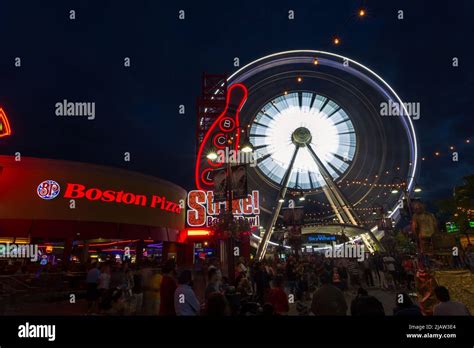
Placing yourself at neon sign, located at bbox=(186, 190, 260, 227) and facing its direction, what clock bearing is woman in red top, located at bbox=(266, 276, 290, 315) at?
The woman in red top is roughly at 12 o'clock from the neon sign.

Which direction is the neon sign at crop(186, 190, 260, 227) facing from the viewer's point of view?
toward the camera

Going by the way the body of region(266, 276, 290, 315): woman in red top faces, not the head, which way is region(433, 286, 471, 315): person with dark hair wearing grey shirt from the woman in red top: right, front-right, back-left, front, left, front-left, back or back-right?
back-right

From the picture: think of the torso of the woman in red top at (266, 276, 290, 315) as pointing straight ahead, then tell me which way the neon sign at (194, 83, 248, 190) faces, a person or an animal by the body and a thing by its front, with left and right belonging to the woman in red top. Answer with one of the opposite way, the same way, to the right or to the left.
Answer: the opposite way

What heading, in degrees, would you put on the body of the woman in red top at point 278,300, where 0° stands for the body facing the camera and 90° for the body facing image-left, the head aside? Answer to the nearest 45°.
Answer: approximately 180°

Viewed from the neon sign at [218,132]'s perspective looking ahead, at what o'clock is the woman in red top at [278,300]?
The woman in red top is roughly at 12 o'clock from the neon sign.

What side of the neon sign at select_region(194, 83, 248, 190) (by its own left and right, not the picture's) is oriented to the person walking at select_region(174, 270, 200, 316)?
front

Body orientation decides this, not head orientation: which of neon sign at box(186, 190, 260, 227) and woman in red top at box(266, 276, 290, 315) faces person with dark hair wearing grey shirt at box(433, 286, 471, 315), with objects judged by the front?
the neon sign

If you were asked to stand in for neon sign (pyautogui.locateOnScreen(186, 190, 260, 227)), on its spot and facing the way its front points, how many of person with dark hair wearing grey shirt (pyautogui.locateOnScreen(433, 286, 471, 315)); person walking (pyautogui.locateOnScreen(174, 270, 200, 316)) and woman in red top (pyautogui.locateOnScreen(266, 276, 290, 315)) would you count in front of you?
3

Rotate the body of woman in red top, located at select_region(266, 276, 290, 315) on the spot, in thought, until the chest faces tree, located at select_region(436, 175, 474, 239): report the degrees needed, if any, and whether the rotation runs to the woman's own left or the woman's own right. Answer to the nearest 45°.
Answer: approximately 45° to the woman's own right
